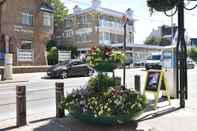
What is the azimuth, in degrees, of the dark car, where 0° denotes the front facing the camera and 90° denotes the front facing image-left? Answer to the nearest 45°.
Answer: approximately 45°

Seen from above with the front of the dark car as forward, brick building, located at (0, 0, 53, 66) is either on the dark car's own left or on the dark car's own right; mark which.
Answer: on the dark car's own right

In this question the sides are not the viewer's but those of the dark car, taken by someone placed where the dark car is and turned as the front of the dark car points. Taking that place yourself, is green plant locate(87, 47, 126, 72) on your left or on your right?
on your left

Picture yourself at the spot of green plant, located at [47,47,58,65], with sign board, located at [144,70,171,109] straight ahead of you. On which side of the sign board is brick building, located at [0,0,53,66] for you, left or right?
right

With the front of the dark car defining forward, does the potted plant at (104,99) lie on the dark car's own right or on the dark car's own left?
on the dark car's own left

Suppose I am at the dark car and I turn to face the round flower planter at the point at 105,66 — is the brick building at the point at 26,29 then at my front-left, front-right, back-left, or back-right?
back-right
